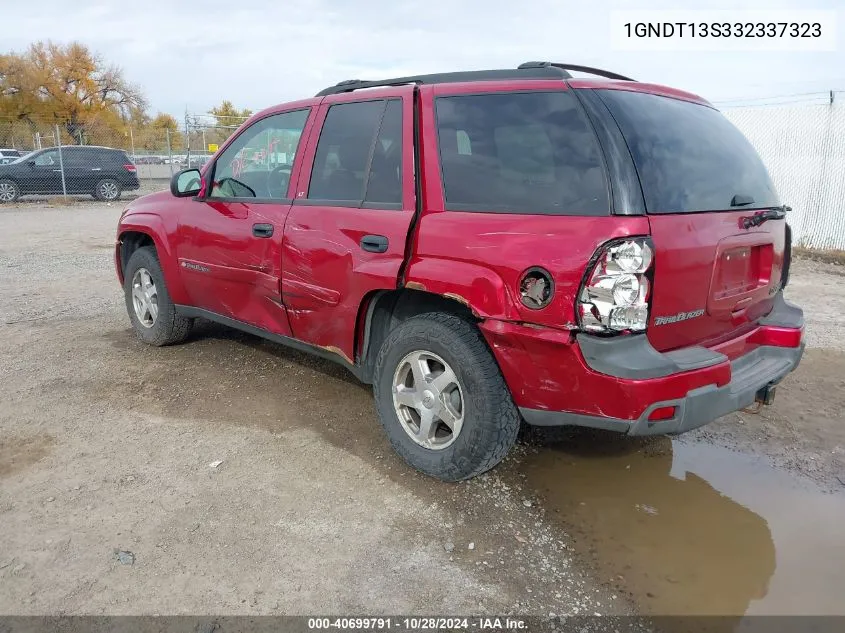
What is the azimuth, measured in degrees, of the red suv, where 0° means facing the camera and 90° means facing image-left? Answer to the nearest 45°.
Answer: approximately 135°

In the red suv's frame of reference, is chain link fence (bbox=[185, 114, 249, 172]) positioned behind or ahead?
ahead

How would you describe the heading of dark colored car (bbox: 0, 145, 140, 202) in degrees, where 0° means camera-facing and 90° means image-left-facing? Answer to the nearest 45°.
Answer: approximately 90°

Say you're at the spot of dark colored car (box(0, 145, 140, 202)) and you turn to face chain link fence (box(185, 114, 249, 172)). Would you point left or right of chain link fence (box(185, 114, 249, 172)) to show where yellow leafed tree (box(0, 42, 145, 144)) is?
left

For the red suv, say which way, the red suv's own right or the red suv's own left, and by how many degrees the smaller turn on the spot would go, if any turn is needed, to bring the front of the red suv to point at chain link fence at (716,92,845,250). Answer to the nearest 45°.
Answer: approximately 90° to the red suv's own right

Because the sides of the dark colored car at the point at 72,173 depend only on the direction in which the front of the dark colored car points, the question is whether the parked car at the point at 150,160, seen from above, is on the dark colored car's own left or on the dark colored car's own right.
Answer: on the dark colored car's own right

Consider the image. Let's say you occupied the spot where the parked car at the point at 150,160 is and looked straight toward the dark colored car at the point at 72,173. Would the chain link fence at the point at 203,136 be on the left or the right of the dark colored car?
left

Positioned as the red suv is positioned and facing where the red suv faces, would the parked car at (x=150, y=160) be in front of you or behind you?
in front

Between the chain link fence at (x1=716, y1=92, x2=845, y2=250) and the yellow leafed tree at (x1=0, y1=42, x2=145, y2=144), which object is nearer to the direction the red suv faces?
the yellow leafed tree

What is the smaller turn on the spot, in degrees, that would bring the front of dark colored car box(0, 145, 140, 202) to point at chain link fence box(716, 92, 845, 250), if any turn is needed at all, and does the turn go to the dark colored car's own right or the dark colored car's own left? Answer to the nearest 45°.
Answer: approximately 135° to the dark colored car's own left

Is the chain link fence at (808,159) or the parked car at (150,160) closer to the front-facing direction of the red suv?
the parked car

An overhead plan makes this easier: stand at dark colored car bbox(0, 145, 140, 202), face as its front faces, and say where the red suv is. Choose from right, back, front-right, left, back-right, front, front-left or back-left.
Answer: left

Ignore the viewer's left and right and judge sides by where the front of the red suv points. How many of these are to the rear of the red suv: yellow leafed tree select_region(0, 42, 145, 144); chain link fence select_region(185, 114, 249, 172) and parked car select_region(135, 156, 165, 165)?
0

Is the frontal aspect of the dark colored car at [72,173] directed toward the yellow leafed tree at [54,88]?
no

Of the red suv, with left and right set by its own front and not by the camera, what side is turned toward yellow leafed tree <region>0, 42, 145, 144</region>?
front

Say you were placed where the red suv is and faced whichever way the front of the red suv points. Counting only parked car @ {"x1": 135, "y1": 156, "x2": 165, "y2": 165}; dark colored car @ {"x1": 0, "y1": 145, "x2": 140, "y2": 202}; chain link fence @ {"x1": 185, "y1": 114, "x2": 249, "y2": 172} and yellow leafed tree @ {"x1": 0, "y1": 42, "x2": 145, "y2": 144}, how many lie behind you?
0

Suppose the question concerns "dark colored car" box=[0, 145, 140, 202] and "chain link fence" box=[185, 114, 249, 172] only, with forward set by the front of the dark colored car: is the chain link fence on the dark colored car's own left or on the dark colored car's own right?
on the dark colored car's own right

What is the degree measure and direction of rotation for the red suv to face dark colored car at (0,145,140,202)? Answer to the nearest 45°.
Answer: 0° — it already faces it

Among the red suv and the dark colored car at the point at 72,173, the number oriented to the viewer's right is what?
0
